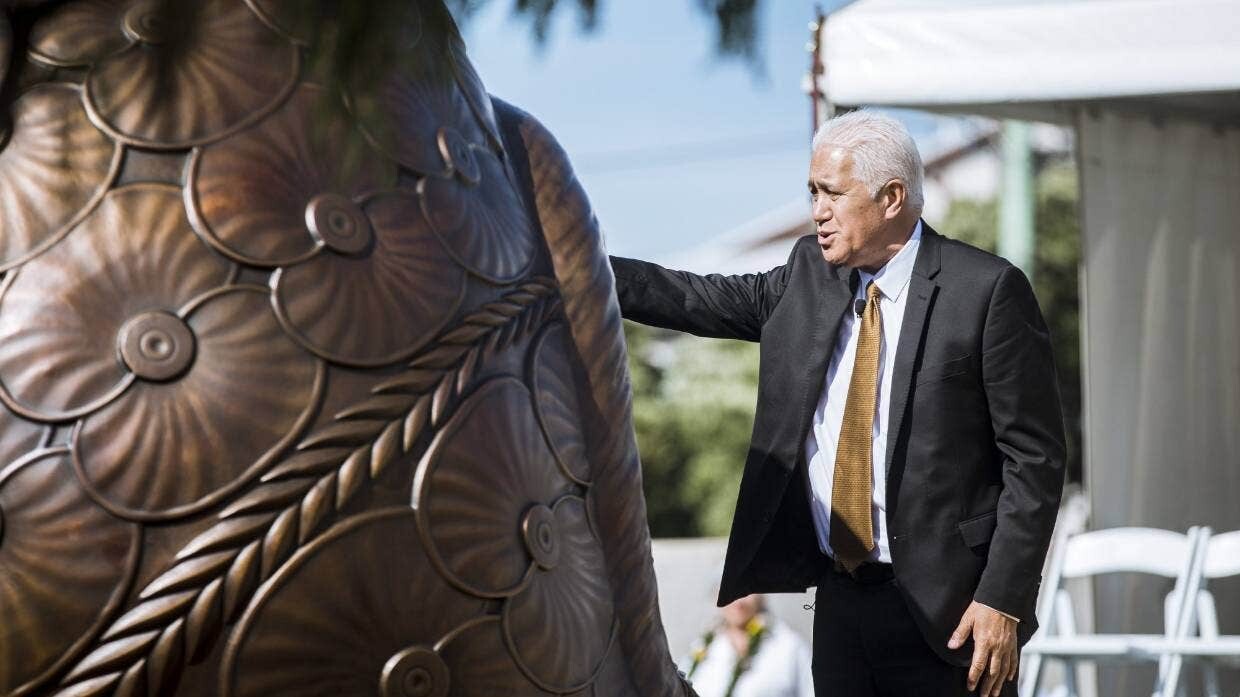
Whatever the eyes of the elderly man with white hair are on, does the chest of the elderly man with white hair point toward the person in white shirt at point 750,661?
no

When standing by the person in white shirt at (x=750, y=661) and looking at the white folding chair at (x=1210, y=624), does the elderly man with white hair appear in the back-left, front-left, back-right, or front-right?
front-right

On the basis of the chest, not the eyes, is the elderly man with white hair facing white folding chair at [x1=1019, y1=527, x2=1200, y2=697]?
no

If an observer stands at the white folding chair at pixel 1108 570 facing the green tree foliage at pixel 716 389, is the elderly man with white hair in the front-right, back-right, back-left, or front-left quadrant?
back-left

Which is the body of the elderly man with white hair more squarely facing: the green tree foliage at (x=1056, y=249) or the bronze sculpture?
the bronze sculpture

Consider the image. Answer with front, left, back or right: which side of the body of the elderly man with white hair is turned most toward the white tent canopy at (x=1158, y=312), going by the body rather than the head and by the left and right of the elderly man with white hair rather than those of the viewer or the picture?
back

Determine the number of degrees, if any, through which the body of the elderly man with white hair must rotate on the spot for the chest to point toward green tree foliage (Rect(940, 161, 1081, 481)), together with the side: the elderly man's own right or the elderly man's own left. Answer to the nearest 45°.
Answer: approximately 135° to the elderly man's own right

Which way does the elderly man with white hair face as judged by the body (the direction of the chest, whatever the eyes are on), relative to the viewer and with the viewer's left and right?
facing the viewer and to the left of the viewer

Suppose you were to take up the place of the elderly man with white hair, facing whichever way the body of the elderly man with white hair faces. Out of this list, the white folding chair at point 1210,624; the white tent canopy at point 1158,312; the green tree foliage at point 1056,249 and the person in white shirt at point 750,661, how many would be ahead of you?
0

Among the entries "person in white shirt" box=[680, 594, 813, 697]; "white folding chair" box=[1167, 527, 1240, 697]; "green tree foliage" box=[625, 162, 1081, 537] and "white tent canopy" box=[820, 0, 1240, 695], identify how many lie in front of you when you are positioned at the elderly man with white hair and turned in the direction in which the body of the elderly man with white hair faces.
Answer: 0

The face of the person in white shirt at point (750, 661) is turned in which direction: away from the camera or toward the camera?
toward the camera

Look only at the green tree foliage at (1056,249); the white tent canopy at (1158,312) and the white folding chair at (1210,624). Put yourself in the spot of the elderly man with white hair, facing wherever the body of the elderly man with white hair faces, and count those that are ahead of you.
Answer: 0

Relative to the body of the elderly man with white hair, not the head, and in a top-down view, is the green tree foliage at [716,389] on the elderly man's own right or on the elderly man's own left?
on the elderly man's own right

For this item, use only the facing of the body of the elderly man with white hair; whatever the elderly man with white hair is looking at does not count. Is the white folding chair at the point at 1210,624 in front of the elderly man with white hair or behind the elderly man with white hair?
behind
